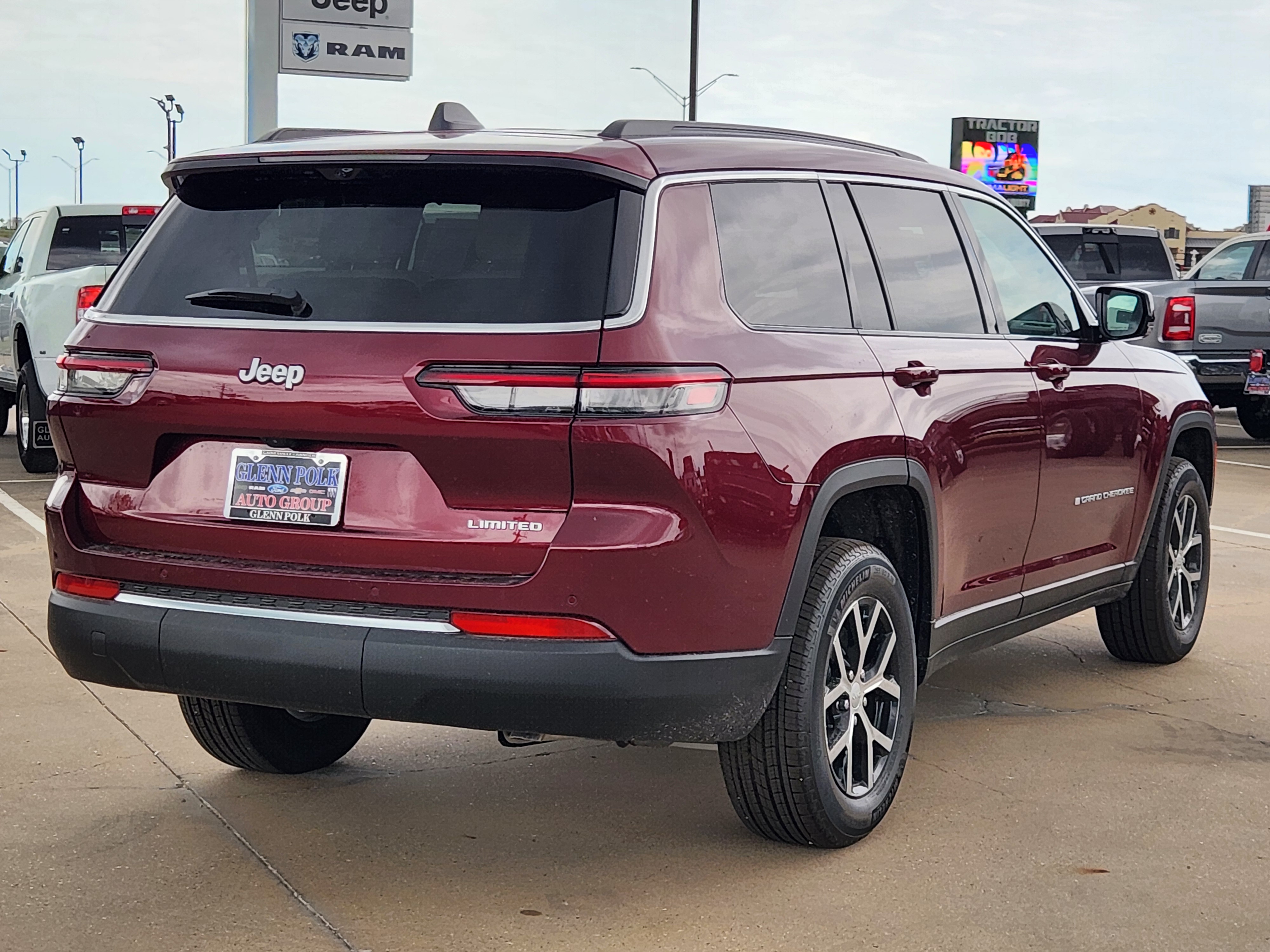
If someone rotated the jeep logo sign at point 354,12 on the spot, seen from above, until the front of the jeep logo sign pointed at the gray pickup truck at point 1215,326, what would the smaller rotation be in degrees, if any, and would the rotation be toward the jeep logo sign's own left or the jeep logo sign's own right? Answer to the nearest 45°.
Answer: approximately 90° to the jeep logo sign's own left

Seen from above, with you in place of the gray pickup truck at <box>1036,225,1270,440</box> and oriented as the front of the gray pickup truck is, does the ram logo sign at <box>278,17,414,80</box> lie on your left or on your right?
on your left

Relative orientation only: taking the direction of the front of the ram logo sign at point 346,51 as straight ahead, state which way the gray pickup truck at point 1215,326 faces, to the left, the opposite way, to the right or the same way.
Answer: the opposite way

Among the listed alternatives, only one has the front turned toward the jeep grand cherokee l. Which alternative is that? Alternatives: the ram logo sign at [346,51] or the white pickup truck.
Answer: the ram logo sign

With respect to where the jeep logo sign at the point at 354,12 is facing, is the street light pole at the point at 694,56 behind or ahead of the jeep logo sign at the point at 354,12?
behind

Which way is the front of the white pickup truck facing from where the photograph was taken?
facing away from the viewer and to the left of the viewer

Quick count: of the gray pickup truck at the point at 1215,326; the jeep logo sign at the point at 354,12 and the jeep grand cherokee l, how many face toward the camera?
1

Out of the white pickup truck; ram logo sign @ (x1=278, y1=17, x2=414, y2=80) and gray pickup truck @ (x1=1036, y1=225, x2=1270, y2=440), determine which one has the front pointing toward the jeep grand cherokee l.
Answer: the ram logo sign

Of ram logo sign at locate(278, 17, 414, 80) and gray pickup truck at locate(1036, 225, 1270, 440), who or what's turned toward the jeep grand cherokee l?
the ram logo sign

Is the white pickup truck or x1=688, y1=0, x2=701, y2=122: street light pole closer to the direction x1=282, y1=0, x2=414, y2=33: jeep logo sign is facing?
the white pickup truck

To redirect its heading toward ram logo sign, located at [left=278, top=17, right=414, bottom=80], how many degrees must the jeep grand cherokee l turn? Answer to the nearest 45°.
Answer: approximately 45° to its left

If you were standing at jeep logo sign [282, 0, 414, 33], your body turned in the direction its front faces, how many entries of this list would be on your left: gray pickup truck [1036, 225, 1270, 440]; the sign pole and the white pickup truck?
1

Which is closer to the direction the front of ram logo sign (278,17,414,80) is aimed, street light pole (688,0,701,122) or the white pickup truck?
the white pickup truck

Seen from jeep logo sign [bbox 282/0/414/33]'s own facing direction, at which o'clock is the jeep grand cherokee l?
The jeep grand cherokee l is roughly at 12 o'clock from the jeep logo sign.

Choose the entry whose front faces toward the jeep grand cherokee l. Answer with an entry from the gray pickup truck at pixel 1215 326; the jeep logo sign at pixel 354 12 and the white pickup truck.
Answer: the jeep logo sign
